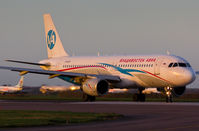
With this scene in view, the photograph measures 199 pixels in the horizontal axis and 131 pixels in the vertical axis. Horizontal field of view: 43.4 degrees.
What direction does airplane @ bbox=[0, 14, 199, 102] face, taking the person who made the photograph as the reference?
facing the viewer and to the right of the viewer
